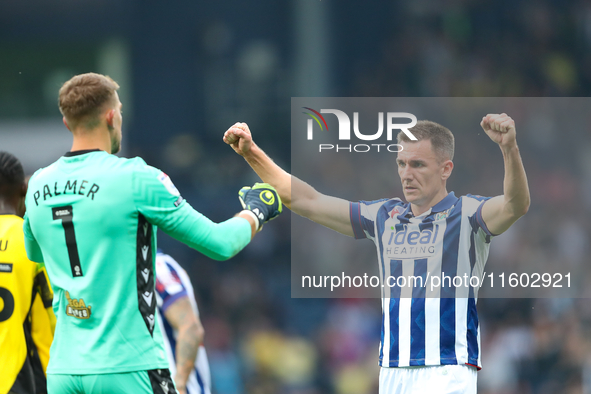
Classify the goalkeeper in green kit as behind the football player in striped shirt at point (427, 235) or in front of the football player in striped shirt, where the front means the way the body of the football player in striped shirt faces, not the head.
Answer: in front

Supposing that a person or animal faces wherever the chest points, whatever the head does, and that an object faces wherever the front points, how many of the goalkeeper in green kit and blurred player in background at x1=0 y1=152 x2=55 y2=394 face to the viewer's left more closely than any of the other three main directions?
0

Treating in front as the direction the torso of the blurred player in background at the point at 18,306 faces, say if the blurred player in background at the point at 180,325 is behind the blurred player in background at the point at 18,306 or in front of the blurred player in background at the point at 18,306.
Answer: in front

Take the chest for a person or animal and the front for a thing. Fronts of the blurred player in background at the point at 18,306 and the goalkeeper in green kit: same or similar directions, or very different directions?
same or similar directions

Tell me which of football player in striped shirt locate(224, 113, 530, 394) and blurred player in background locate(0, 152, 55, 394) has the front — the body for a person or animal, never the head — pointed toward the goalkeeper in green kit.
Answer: the football player in striped shirt

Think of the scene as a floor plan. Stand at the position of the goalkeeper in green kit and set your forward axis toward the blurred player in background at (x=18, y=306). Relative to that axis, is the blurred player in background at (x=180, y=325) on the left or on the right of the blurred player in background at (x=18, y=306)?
right

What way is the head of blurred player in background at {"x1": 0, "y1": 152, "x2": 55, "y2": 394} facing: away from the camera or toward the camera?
away from the camera

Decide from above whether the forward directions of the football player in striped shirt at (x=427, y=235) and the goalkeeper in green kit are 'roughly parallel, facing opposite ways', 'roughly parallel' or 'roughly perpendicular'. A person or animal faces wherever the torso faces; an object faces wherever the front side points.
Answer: roughly parallel, facing opposite ways

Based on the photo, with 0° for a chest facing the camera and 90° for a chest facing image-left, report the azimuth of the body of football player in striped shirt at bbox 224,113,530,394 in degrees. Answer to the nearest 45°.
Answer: approximately 45°

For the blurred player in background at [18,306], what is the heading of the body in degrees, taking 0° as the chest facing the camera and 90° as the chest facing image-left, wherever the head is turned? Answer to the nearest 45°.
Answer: approximately 225°

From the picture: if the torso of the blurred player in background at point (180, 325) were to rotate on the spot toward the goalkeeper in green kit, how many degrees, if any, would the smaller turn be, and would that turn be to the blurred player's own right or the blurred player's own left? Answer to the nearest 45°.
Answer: approximately 90° to the blurred player's own left

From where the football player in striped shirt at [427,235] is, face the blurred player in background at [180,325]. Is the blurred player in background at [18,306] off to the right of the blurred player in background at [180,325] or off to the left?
left

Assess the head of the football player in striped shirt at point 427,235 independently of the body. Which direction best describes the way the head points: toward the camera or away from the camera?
toward the camera

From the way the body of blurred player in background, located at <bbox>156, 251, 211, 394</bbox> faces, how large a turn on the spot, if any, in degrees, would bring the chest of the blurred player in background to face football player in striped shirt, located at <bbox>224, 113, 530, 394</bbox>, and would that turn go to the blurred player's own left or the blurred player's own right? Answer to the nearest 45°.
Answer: approximately 135° to the blurred player's own left

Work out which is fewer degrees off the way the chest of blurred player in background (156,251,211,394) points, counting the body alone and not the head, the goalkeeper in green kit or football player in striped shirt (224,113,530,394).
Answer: the goalkeeper in green kit
